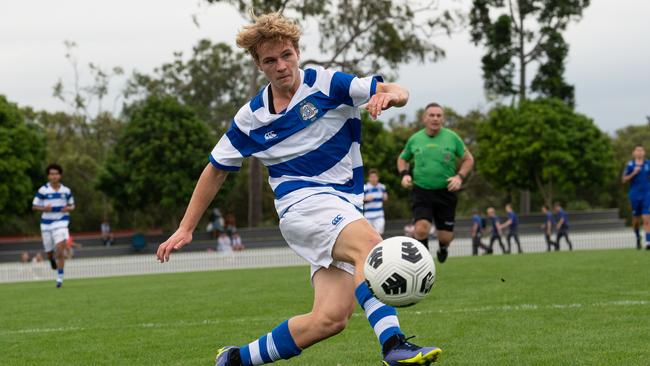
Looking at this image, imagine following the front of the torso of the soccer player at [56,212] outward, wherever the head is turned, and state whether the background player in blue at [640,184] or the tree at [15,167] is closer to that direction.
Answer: the background player in blue

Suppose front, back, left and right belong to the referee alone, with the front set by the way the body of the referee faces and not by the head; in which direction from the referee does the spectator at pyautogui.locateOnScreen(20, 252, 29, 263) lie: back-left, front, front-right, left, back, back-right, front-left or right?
back-right

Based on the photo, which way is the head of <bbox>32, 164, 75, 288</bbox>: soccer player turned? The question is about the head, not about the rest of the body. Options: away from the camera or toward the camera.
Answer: toward the camera

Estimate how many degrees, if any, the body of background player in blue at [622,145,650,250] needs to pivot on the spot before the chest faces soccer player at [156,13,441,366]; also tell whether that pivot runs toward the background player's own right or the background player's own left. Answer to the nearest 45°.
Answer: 0° — they already face them

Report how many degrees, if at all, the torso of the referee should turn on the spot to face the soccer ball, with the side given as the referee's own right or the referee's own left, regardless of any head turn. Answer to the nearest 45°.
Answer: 0° — they already face it

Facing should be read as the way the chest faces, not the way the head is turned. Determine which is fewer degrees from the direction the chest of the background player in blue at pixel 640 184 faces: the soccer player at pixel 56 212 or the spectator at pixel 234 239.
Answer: the soccer player

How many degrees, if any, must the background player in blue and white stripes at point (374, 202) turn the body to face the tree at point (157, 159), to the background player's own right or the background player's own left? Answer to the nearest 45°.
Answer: approximately 135° to the background player's own right

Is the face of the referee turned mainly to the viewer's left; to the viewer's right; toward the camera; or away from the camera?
toward the camera

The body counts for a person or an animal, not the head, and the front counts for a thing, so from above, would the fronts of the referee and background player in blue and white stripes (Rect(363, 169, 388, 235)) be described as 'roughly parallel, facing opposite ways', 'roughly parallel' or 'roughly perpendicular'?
roughly parallel

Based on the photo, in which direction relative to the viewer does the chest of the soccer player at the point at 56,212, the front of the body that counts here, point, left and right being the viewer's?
facing the viewer

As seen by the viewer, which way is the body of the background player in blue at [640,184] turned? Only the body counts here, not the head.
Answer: toward the camera

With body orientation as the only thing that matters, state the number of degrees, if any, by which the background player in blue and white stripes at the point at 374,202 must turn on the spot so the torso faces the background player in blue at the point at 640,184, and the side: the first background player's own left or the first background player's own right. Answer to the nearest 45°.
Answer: approximately 90° to the first background player's own left

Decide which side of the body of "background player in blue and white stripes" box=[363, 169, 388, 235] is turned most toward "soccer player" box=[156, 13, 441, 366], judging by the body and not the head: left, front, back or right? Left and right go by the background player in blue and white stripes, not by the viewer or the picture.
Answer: front

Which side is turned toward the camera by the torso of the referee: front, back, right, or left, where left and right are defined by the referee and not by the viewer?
front
